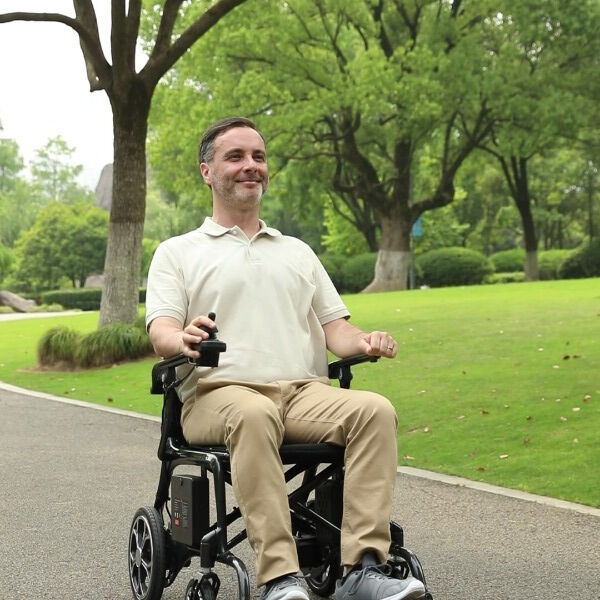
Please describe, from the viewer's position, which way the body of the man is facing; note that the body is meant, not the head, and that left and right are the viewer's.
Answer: facing the viewer and to the right of the viewer

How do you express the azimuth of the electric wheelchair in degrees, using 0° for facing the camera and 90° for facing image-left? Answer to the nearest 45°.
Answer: approximately 315°
